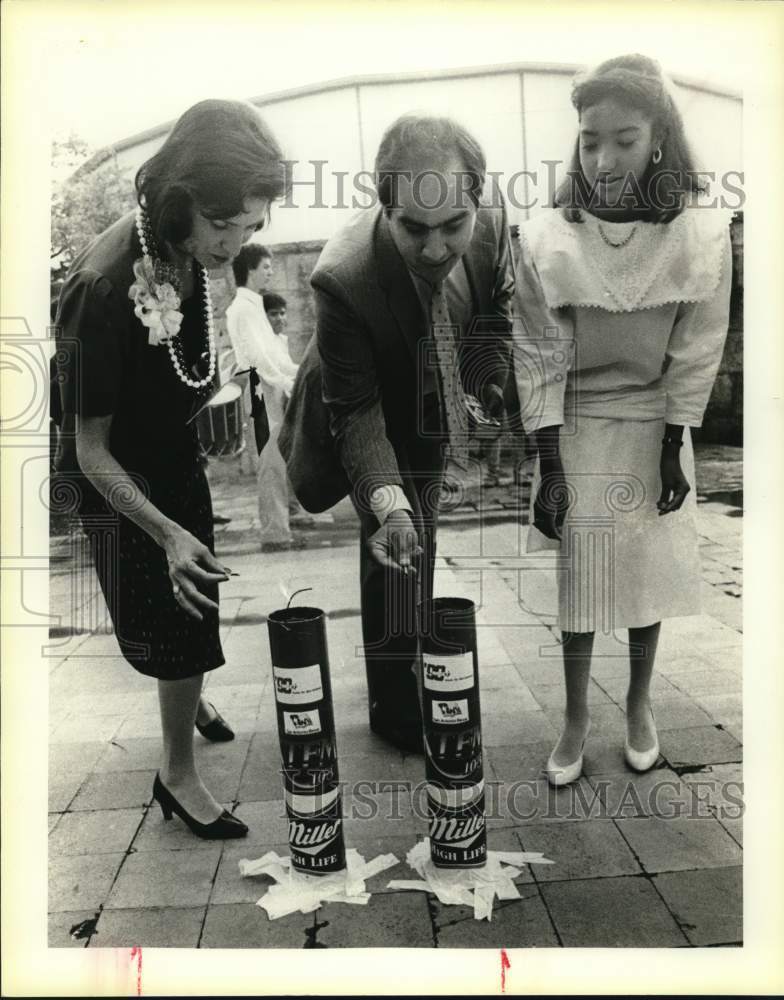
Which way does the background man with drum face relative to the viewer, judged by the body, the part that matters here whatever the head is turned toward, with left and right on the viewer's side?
facing to the right of the viewer

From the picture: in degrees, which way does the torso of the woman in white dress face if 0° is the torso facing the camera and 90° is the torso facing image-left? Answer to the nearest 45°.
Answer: approximately 0°

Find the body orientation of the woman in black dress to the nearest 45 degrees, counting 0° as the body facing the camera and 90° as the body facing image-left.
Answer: approximately 315°

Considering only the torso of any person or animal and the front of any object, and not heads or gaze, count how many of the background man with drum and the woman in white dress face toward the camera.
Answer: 1

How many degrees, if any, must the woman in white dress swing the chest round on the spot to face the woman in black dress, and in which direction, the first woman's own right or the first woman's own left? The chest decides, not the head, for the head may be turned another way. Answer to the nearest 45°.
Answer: approximately 90° to the first woman's own right

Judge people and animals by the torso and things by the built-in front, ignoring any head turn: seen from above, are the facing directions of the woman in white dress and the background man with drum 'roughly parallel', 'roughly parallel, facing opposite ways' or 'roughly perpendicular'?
roughly perpendicular
